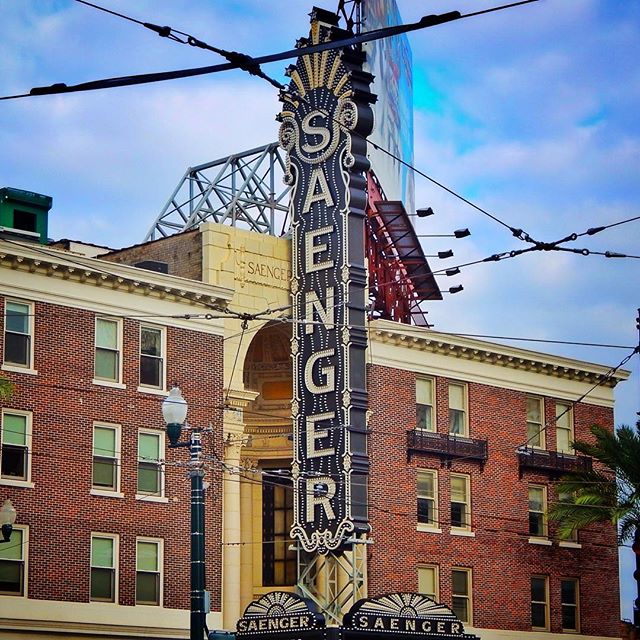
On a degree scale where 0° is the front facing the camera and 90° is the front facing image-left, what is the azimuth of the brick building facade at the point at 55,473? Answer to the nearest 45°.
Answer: approximately 315°
